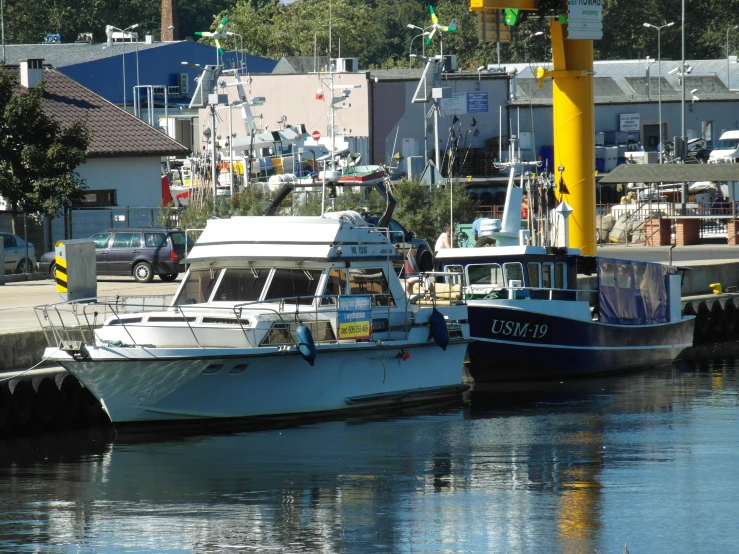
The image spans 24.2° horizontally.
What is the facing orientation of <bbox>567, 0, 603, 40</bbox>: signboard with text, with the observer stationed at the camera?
facing the viewer

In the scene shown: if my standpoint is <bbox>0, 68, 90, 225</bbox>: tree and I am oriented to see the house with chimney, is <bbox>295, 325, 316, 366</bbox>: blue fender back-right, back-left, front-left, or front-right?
back-right

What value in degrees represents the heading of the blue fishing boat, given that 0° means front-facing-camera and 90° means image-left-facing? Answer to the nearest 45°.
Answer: approximately 45°

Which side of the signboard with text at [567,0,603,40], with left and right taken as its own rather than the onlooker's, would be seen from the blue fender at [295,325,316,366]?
front

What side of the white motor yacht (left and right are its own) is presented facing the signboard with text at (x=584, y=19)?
back

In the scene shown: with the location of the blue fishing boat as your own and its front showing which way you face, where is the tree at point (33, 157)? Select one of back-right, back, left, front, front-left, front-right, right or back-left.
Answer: right

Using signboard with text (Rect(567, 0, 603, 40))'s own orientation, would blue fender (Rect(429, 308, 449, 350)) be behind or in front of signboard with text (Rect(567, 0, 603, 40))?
in front

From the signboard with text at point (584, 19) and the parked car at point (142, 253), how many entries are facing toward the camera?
1

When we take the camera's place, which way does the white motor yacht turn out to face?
facing the viewer and to the left of the viewer

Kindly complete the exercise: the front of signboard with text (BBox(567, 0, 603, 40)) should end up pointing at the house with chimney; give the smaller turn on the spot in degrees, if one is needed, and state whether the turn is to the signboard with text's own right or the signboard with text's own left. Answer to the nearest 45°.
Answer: approximately 135° to the signboard with text's own right

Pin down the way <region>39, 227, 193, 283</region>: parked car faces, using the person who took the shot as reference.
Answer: facing away from the viewer and to the left of the viewer
